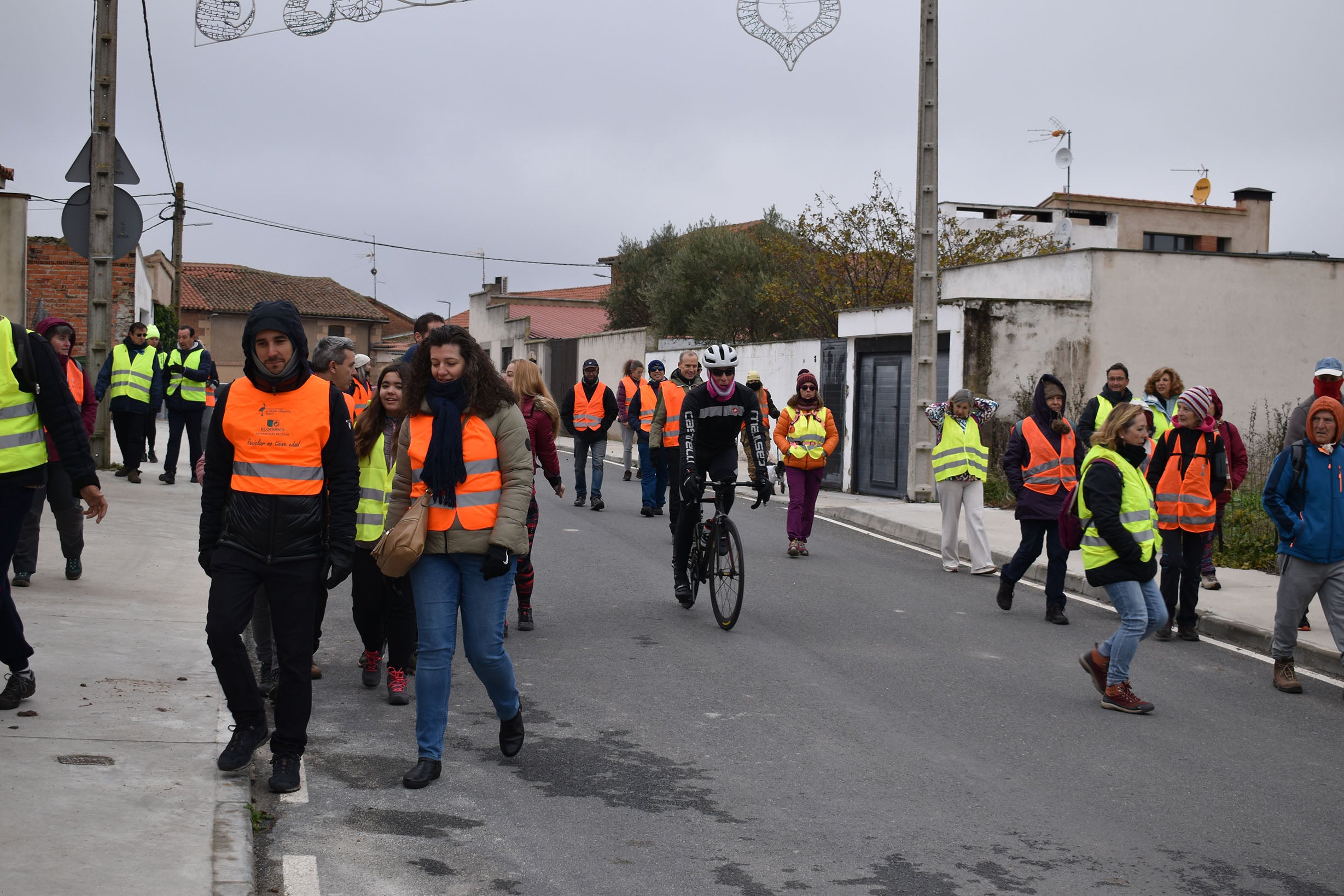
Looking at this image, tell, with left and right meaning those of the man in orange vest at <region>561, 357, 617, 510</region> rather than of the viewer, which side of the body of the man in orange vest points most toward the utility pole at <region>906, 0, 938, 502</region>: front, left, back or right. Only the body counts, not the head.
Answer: left

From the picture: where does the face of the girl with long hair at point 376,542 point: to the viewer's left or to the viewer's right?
to the viewer's right

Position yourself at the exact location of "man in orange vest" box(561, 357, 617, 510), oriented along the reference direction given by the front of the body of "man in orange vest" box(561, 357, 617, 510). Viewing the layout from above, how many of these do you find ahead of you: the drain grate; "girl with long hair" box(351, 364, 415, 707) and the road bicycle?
3

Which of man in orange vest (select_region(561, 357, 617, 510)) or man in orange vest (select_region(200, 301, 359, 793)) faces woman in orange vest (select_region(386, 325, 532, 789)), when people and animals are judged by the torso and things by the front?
man in orange vest (select_region(561, 357, 617, 510))

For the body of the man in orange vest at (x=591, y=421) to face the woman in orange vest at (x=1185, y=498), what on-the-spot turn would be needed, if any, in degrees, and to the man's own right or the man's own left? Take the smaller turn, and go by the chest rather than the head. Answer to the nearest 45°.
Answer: approximately 45° to the man's own left

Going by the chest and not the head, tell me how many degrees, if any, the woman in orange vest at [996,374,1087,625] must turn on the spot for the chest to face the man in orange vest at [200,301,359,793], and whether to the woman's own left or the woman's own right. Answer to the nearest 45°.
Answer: approximately 90° to the woman's own right

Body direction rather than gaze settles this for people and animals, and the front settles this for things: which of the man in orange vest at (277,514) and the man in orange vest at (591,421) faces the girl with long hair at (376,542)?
the man in orange vest at (591,421)

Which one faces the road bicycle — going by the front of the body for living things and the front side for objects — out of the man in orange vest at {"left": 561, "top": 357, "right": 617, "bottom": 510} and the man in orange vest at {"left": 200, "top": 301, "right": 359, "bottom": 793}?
the man in orange vest at {"left": 561, "top": 357, "right": 617, "bottom": 510}

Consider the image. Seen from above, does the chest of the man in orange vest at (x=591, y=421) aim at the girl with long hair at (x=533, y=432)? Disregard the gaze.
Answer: yes

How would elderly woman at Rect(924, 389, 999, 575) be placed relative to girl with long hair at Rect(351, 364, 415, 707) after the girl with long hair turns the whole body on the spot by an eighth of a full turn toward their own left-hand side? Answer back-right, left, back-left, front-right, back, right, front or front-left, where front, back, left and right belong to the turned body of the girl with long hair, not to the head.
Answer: left

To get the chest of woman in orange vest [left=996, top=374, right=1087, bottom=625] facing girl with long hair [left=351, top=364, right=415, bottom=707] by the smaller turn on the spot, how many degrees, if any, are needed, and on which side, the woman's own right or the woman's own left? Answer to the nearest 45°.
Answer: approximately 90° to the woman's own right

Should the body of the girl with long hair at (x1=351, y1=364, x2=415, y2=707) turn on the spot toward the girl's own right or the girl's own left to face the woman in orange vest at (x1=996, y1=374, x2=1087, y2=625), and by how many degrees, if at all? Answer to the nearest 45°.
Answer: approximately 135° to the girl's own left

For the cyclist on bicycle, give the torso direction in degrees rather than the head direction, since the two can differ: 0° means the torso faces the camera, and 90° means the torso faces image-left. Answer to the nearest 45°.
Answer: approximately 0°
